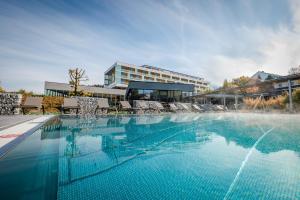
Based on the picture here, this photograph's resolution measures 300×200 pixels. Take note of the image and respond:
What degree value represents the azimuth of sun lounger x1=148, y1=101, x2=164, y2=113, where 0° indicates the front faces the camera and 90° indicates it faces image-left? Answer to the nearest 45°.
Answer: approximately 315°

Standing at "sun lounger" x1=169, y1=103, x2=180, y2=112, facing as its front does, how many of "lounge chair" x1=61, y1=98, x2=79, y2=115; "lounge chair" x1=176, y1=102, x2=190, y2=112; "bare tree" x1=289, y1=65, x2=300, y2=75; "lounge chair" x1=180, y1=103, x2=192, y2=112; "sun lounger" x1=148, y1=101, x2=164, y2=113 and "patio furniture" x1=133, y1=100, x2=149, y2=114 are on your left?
3

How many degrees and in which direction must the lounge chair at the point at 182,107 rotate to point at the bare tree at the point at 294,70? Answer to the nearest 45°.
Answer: approximately 90° to its left

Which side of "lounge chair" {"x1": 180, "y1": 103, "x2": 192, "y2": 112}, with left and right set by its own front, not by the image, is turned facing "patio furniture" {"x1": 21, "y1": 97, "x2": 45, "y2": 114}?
right

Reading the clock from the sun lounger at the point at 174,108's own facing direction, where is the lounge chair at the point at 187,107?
The lounge chair is roughly at 9 o'clock from the sun lounger.

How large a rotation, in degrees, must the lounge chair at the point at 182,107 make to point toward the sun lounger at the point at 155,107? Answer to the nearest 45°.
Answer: approximately 90° to its right

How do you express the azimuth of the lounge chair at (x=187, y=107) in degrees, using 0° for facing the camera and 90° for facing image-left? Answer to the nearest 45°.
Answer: approximately 315°

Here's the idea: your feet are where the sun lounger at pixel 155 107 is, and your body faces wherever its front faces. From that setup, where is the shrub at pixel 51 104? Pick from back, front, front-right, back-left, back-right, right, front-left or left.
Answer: back-right
